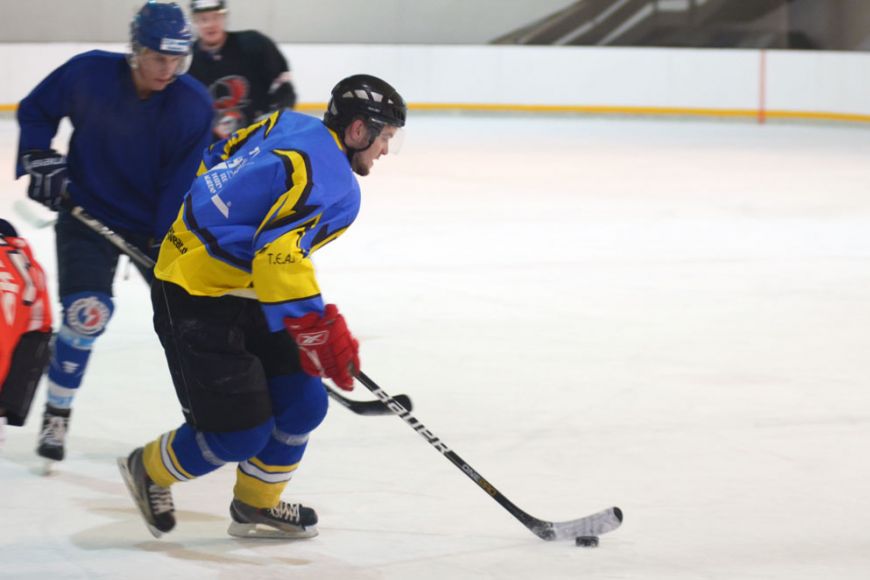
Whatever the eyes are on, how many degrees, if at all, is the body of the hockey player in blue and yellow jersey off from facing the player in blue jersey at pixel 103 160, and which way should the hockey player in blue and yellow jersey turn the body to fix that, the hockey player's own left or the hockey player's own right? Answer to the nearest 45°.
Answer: approximately 90° to the hockey player's own left

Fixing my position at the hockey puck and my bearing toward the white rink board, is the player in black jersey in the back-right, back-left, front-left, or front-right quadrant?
front-left

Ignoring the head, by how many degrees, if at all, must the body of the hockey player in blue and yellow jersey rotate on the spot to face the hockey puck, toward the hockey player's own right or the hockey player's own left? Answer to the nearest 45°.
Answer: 0° — they already face it

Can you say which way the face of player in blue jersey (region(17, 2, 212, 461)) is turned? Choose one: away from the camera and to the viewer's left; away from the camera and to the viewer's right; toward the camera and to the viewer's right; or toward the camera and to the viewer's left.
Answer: toward the camera and to the viewer's right

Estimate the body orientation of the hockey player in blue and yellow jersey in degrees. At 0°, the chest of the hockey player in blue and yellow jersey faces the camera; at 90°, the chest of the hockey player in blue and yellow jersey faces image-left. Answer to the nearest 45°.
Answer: approximately 270°

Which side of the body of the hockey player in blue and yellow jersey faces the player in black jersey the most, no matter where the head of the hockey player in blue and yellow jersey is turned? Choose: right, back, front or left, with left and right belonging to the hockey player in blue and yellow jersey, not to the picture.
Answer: left

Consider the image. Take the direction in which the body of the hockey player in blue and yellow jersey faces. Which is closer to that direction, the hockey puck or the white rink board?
the hockey puck

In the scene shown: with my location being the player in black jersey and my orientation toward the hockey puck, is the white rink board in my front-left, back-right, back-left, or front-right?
back-left

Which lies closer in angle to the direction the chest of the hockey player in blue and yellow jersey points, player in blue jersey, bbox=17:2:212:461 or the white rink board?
the white rink board

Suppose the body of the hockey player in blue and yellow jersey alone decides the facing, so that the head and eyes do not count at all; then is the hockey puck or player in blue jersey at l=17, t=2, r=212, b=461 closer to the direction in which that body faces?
the hockey puck

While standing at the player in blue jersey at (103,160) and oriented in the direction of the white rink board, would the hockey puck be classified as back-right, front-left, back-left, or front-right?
back-right
